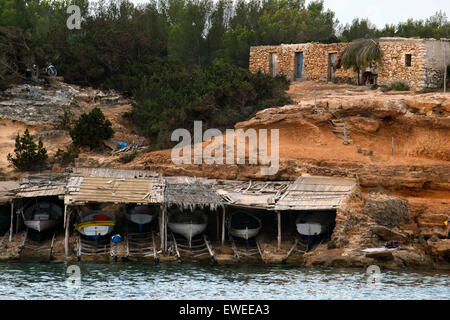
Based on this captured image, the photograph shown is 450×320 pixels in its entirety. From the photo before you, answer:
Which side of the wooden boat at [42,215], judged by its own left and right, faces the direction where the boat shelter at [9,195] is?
right

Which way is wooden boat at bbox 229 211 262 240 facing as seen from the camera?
toward the camera

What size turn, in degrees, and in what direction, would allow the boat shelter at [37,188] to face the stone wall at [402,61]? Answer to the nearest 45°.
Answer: approximately 90° to its left

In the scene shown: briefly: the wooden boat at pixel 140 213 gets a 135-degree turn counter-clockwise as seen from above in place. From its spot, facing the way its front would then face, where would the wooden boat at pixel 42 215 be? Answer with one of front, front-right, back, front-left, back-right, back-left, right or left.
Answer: back-left

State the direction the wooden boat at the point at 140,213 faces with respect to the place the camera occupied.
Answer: facing the viewer

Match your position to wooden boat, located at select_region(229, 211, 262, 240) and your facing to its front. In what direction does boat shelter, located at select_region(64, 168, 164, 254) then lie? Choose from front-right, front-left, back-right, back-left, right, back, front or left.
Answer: right

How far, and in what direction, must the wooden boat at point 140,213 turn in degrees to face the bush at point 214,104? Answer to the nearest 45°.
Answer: approximately 135° to its left

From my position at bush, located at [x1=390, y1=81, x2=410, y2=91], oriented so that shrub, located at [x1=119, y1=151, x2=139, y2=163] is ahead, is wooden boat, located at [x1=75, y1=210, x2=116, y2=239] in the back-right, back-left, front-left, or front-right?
front-left

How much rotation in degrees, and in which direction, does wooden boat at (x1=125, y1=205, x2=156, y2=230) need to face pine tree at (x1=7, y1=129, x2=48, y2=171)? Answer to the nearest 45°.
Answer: approximately 135° to its right
